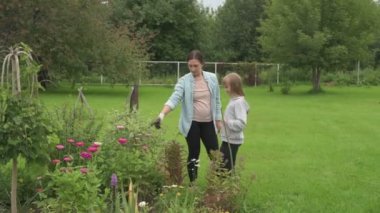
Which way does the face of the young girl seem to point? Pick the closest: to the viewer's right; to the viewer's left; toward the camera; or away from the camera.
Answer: to the viewer's left

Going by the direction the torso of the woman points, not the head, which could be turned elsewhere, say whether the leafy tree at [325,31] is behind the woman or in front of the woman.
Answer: behind

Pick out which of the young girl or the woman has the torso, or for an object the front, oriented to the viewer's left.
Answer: the young girl

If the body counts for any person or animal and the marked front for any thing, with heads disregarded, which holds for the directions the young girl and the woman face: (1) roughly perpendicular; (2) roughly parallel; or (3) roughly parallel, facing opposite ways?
roughly perpendicular

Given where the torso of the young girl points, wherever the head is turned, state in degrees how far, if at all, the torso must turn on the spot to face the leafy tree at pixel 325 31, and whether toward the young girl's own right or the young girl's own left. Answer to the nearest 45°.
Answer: approximately 90° to the young girl's own right

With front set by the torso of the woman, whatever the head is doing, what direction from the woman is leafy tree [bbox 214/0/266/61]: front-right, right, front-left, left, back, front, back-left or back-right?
back

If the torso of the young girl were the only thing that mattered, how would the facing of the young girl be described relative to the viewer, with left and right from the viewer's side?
facing to the left of the viewer

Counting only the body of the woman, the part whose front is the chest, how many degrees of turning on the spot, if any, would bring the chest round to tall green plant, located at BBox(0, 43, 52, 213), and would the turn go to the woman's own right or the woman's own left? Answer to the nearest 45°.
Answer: approximately 45° to the woman's own right

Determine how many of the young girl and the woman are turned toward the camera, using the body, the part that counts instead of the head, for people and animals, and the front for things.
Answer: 1

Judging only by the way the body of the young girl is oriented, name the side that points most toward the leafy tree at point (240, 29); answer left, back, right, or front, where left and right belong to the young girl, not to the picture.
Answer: right

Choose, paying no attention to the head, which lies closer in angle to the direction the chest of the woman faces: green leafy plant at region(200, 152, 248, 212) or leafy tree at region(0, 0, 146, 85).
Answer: the green leafy plant

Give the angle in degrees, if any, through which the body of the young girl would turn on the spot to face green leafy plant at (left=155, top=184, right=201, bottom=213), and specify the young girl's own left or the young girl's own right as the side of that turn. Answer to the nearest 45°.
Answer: approximately 45° to the young girl's own left

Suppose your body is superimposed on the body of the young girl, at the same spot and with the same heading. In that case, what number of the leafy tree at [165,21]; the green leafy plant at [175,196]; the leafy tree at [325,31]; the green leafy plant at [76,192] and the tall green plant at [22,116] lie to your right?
2

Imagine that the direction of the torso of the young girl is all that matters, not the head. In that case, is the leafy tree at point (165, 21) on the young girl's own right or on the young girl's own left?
on the young girl's own right

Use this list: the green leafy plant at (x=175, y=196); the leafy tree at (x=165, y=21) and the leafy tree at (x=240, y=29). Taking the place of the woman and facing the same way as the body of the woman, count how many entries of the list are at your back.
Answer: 2

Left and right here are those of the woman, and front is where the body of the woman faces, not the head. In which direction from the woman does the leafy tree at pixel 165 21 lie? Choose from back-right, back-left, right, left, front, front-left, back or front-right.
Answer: back

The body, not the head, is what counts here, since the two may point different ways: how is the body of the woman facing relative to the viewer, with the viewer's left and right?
facing the viewer

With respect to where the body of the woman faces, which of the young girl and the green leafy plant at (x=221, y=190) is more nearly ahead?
the green leafy plant
